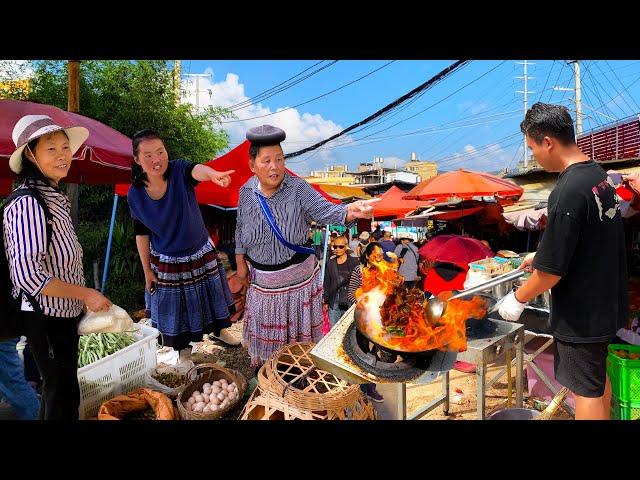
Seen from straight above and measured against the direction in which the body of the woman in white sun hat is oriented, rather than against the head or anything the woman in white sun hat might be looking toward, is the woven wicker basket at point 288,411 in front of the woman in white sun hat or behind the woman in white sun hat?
in front

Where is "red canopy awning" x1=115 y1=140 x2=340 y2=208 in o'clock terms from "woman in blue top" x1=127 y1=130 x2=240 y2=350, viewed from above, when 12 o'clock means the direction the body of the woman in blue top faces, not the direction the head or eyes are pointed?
The red canopy awning is roughly at 8 o'clock from the woman in blue top.

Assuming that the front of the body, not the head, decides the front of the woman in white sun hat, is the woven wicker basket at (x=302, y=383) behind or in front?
in front

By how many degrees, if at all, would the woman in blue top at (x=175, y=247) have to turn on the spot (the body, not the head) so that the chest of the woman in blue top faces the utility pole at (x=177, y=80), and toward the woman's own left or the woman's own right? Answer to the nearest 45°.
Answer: approximately 135° to the woman's own left

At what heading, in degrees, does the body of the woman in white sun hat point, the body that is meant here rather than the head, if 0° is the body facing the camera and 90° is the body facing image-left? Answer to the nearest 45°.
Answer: approximately 315°

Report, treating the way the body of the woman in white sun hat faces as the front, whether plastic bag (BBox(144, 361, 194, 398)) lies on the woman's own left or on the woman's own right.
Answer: on the woman's own left

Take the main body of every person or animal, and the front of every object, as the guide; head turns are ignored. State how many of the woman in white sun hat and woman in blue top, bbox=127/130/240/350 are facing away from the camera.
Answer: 0

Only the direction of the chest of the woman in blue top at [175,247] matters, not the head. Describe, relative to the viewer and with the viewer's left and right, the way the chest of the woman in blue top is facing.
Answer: facing the viewer and to the right of the viewer

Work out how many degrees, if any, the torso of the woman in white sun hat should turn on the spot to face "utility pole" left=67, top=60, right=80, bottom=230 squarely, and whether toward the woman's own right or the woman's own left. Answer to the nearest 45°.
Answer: approximately 135° to the woman's own left
